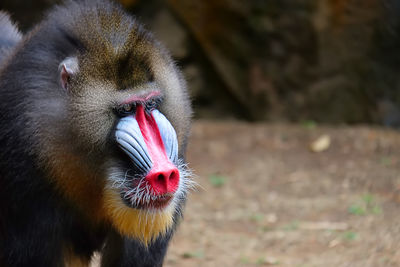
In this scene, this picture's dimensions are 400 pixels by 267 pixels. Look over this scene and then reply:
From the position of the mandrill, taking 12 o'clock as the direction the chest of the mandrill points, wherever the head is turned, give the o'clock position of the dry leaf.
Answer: The dry leaf is roughly at 9 o'clock from the mandrill.

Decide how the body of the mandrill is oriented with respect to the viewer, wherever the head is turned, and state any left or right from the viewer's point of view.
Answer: facing the viewer and to the right of the viewer
